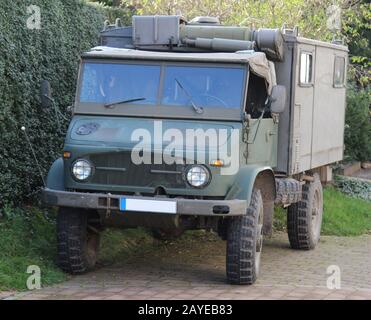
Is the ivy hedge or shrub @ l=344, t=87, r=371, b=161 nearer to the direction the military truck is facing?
the ivy hedge

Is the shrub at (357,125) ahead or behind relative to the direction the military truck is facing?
behind

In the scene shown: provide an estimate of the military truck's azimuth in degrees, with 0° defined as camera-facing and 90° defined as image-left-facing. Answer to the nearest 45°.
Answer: approximately 45°

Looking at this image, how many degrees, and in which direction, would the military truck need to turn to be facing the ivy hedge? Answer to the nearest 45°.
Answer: approximately 90° to its right
